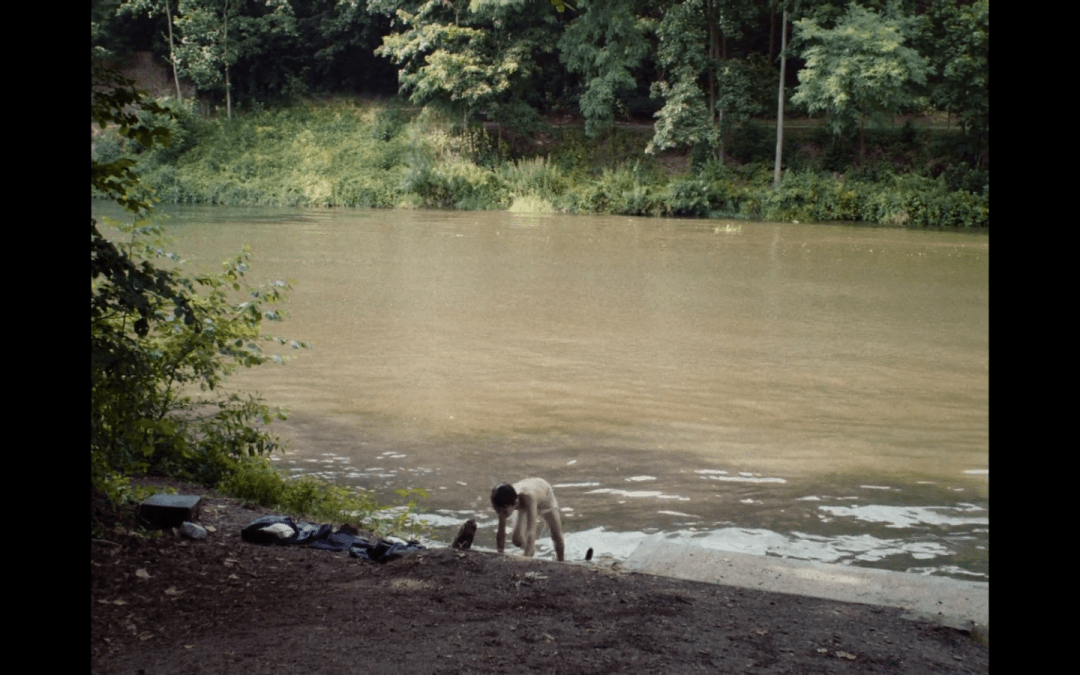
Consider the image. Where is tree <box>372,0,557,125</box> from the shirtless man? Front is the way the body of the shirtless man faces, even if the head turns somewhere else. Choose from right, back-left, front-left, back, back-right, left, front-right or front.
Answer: back-right

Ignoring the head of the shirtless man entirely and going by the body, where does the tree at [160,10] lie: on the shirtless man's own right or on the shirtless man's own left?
on the shirtless man's own right

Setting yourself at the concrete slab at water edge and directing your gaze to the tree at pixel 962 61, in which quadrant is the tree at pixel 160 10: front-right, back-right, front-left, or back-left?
front-left

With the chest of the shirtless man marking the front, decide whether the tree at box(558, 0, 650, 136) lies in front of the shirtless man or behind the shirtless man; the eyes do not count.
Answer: behind

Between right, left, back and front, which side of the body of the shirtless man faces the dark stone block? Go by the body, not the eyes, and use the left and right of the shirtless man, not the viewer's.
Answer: front

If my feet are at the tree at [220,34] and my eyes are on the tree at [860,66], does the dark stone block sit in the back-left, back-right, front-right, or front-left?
front-right

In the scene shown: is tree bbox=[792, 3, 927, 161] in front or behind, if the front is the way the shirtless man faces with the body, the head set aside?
behind
